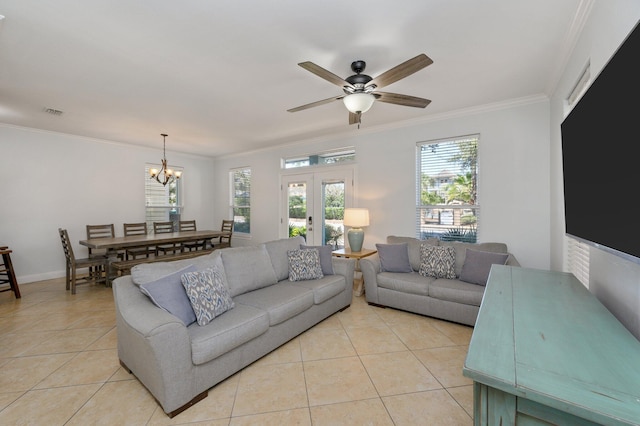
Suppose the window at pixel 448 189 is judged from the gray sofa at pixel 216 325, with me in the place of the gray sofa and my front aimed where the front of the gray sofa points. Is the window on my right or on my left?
on my left

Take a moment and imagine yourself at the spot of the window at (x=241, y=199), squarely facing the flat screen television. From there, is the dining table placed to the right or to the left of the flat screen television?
right

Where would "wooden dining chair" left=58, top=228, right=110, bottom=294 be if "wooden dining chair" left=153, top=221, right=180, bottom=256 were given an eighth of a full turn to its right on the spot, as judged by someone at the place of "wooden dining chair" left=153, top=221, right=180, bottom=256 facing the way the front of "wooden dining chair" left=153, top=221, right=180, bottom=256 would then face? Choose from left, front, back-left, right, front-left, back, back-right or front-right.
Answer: front-right

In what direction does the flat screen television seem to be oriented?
to the viewer's left

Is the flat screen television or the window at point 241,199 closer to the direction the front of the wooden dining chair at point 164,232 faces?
the flat screen television
